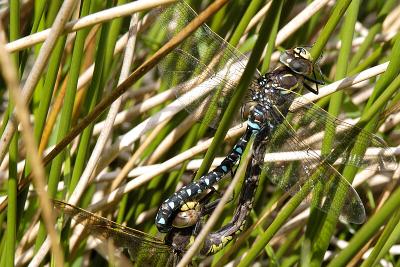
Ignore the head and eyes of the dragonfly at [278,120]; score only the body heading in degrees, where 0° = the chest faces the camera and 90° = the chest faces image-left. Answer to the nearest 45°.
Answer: approximately 225°

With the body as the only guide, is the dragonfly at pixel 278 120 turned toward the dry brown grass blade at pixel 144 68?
no

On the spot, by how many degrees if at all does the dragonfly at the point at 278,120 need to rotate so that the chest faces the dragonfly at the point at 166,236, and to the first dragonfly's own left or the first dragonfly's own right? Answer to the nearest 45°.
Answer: approximately 135° to the first dragonfly's own left
